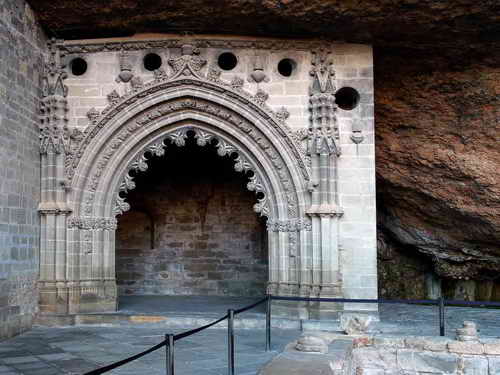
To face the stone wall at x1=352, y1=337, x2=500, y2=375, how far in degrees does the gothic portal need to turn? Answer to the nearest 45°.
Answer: approximately 45° to its left

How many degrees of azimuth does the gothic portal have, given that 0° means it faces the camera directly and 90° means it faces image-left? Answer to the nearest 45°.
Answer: approximately 0°
